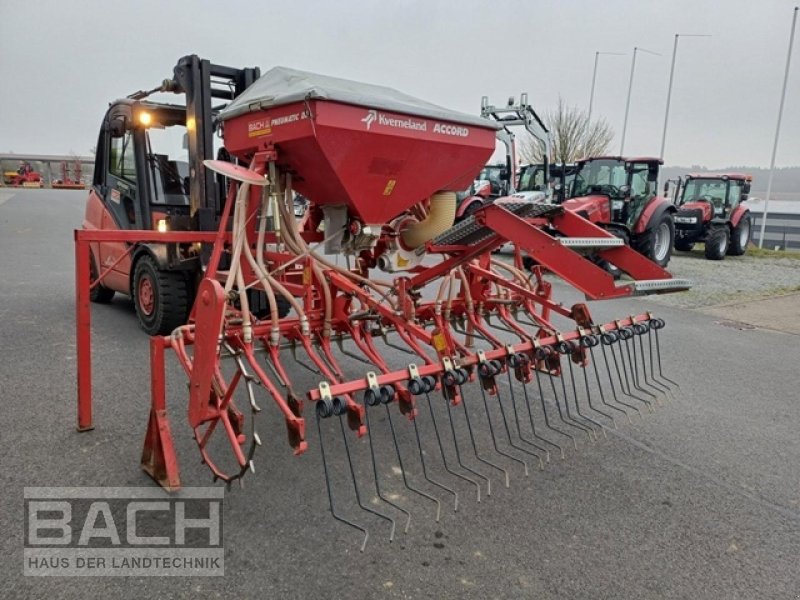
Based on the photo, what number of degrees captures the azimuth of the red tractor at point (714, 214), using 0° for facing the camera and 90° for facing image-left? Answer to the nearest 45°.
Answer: approximately 45°

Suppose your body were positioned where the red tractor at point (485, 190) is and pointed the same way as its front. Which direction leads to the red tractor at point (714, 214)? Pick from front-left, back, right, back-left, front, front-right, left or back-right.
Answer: back-left

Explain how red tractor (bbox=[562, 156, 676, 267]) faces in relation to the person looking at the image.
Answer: facing the viewer and to the left of the viewer

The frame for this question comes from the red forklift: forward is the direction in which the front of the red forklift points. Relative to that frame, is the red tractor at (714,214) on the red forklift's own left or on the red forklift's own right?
on the red forklift's own left

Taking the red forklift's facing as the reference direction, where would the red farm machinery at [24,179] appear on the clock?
The red farm machinery is roughly at 7 o'clock from the red forklift.

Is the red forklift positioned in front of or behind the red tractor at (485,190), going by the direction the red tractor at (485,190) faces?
in front

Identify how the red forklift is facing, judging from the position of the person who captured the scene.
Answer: facing the viewer and to the right of the viewer
